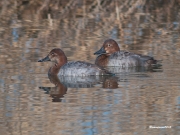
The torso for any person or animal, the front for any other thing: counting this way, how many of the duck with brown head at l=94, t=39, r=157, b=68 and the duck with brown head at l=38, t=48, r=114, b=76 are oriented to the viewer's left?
2

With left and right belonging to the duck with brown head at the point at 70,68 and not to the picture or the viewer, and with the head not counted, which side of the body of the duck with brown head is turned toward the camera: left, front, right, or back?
left

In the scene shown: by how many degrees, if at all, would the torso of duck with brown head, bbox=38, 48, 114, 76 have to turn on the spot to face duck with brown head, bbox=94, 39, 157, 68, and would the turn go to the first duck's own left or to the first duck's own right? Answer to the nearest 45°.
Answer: approximately 135° to the first duck's own right

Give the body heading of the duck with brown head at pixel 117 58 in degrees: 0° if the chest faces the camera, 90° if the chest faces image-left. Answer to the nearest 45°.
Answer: approximately 90°

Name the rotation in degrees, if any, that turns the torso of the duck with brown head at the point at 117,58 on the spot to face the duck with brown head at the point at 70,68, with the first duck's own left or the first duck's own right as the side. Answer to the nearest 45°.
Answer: approximately 45° to the first duck's own left
